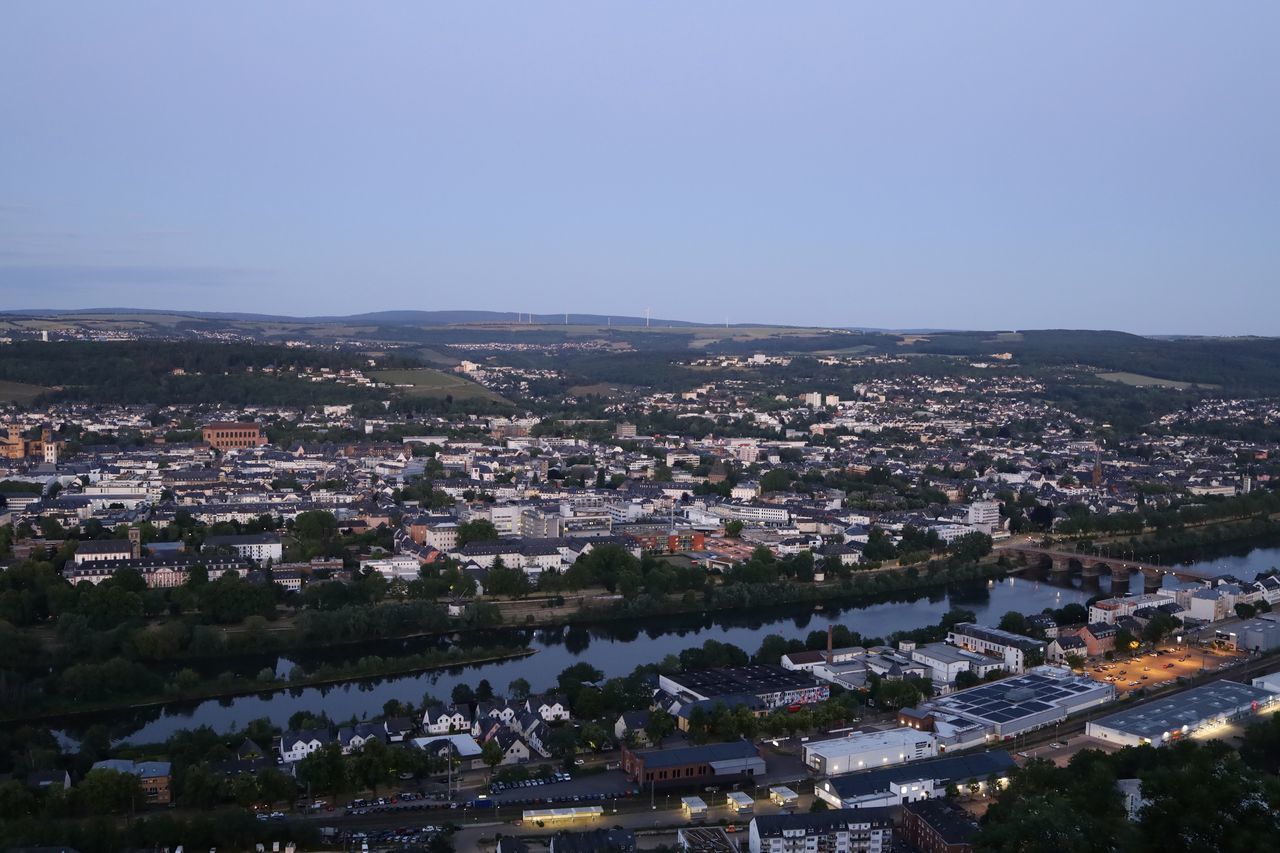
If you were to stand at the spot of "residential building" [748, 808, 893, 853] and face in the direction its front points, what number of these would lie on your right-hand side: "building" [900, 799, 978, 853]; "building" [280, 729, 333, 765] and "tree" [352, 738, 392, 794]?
2

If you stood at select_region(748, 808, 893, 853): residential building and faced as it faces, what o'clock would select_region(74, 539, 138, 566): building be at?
The building is roughly at 4 o'clock from the residential building.

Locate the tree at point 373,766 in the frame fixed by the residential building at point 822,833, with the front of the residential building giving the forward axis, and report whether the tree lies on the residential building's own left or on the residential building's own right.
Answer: on the residential building's own right

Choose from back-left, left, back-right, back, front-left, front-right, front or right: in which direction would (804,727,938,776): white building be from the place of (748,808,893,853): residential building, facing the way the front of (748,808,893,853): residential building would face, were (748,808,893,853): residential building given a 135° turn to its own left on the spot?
front-left

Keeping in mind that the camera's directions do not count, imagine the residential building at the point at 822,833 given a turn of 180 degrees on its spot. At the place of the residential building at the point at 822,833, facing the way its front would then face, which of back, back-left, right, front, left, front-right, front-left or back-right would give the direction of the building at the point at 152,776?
left

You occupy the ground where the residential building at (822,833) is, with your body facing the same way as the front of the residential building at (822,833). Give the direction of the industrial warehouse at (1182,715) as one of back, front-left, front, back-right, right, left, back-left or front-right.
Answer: back-left

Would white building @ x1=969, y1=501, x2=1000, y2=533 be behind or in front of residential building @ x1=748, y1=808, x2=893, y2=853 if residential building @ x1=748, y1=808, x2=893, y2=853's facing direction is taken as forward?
behind

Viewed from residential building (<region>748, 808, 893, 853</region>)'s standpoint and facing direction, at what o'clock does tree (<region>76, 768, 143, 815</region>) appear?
The tree is roughly at 3 o'clock from the residential building.

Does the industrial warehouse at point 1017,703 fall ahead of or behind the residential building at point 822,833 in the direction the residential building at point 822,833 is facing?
behind

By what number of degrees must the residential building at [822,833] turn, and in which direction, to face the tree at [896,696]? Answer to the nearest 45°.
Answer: approximately 180°

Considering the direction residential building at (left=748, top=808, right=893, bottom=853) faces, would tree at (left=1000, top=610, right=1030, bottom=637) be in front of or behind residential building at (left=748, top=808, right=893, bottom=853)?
behind

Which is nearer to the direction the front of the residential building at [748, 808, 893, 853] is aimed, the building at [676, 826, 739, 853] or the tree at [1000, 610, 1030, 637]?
the building

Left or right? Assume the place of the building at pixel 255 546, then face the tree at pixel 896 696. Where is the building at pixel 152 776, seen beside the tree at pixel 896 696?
right

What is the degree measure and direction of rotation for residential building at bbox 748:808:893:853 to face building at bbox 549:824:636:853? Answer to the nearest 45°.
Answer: approximately 45° to its right

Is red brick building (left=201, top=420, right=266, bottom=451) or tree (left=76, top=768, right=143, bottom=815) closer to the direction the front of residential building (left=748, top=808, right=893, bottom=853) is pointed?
the tree

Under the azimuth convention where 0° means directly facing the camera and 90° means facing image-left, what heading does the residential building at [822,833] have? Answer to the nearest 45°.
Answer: approximately 0°
